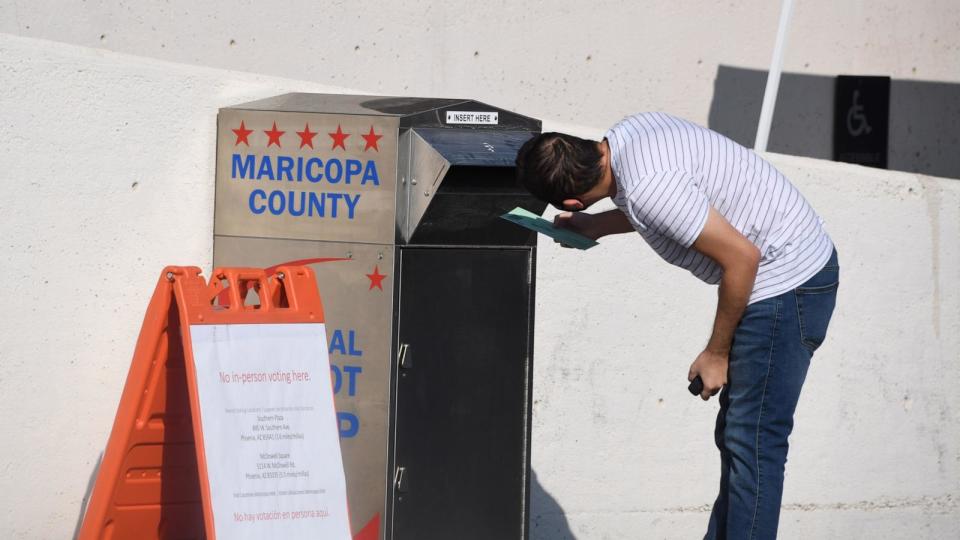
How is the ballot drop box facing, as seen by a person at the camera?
facing the viewer and to the right of the viewer

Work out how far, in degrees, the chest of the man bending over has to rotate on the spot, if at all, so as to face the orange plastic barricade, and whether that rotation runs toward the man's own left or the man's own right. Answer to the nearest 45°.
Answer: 0° — they already face it

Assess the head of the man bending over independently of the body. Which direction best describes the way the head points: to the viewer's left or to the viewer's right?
to the viewer's left

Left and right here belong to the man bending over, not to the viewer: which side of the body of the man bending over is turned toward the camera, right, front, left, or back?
left

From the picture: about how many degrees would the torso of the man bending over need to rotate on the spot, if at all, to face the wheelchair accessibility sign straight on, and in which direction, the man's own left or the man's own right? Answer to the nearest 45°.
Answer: approximately 90° to the man's own right

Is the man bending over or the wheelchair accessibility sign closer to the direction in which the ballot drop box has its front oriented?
the man bending over

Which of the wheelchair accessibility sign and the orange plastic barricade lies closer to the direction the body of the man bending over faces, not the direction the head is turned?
the orange plastic barricade

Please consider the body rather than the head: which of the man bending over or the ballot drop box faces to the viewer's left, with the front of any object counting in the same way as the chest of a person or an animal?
the man bending over

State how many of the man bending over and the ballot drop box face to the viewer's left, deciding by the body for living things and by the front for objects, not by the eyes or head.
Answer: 1

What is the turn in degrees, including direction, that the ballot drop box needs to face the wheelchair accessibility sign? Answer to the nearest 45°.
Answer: approximately 90° to its left

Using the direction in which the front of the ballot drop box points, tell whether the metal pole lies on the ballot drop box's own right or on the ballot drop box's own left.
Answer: on the ballot drop box's own left

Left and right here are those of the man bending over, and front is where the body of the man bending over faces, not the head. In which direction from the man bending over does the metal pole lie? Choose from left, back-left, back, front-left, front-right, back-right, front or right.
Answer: right
